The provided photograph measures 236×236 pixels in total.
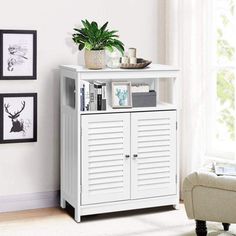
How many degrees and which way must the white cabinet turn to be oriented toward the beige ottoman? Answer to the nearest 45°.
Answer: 0° — it already faces it

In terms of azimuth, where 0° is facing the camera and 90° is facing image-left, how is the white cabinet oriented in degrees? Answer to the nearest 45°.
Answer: approximately 315°
